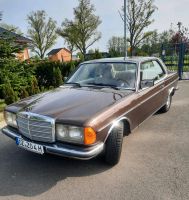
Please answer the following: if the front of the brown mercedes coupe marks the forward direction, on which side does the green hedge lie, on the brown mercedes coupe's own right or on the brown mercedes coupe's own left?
on the brown mercedes coupe's own right

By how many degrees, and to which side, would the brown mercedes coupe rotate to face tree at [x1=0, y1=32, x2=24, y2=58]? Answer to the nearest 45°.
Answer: approximately 90° to its right

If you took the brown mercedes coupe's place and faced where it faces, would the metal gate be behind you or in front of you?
behind

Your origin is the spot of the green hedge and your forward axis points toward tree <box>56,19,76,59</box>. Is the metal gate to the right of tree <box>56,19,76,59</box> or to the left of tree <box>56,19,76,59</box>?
right

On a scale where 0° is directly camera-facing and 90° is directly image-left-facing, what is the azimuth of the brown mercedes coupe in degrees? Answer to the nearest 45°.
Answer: approximately 45°

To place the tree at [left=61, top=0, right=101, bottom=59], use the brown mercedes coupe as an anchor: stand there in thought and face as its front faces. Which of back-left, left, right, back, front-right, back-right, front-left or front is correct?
back-right

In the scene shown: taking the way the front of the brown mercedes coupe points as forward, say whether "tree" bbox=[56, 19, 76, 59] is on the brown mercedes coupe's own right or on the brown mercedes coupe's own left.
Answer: on the brown mercedes coupe's own right

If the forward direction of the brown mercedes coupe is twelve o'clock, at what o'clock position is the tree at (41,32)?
The tree is roughly at 4 o'clock from the brown mercedes coupe.
